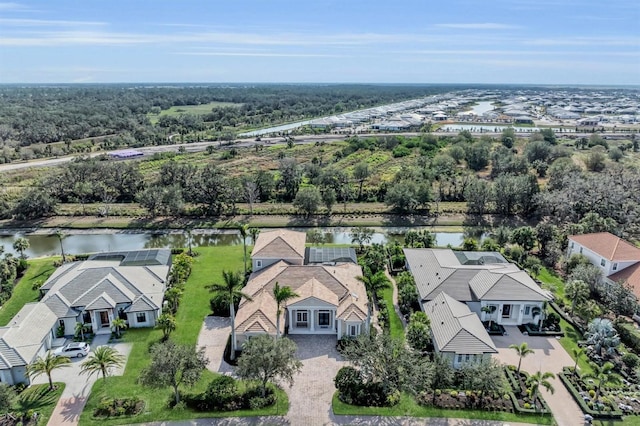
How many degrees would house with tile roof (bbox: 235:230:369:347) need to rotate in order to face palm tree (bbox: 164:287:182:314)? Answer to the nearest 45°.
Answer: approximately 90° to its right

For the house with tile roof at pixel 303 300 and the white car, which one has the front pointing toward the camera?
the house with tile roof

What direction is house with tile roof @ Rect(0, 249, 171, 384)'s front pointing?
toward the camera

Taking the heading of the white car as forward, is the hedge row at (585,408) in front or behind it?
behind

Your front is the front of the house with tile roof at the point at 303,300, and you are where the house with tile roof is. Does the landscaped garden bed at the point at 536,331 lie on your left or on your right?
on your left

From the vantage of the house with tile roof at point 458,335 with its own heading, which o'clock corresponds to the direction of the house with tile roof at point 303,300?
the house with tile roof at point 303,300 is roughly at 3 o'clock from the house with tile roof at point 458,335.

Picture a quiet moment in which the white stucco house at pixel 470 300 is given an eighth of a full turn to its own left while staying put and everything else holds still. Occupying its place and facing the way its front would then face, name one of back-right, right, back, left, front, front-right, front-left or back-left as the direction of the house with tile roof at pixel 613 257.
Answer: left

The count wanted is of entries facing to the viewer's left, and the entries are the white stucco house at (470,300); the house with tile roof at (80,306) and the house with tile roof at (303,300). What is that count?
0

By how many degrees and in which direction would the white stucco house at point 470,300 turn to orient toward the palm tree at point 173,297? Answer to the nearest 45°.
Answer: approximately 90° to its right

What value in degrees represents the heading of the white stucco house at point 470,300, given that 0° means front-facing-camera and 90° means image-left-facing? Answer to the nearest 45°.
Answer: approximately 0°

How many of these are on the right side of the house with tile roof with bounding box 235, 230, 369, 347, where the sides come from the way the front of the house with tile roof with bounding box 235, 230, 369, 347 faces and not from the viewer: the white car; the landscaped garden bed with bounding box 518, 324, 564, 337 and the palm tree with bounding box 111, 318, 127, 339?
2

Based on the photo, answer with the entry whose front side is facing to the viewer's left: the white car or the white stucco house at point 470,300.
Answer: the white car

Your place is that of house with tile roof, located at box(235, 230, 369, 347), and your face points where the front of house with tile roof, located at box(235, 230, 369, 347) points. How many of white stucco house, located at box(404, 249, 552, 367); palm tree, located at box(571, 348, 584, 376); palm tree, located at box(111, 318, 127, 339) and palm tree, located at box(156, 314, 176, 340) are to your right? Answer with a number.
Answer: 2

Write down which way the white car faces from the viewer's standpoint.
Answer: facing to the left of the viewer

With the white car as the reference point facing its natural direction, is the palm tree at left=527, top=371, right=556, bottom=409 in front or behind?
behind
